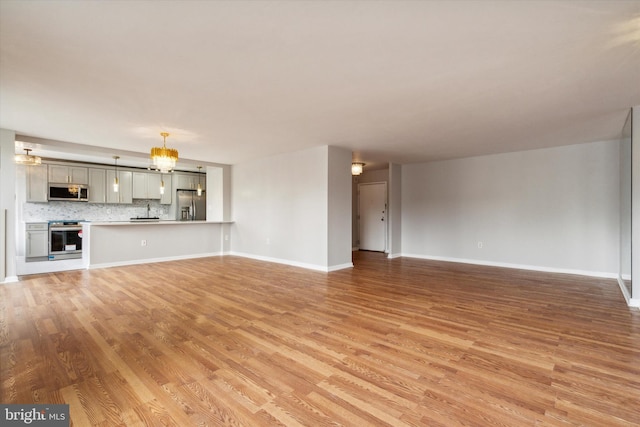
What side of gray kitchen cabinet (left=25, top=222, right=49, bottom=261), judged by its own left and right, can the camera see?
front

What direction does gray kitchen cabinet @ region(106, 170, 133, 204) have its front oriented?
toward the camera

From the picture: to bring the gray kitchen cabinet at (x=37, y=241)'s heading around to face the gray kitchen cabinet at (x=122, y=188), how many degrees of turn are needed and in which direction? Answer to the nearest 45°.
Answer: approximately 90° to its left

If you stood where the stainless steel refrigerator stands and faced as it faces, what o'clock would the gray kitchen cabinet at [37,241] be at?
The gray kitchen cabinet is roughly at 2 o'clock from the stainless steel refrigerator.

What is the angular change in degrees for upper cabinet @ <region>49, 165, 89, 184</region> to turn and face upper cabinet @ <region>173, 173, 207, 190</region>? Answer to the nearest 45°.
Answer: approximately 90° to its left

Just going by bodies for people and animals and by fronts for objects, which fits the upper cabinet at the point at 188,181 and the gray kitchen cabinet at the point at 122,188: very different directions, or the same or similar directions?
same or similar directions

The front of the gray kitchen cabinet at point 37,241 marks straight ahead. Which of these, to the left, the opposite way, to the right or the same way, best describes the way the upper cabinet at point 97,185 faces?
the same way

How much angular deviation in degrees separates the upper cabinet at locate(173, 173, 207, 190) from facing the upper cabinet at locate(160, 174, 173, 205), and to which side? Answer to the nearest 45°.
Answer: approximately 90° to its right

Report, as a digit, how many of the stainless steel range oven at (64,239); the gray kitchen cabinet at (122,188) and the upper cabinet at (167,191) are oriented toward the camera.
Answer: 3

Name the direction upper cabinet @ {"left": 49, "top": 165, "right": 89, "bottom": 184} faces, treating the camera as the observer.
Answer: facing the viewer

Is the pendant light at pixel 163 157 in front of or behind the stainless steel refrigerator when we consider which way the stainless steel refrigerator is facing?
in front
